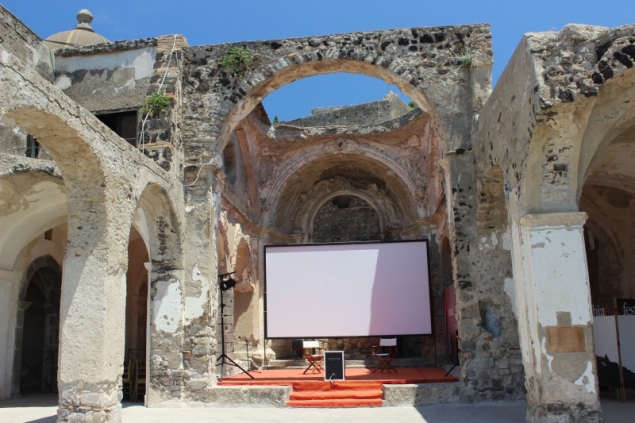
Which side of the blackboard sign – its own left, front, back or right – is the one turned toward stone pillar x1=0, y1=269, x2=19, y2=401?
right

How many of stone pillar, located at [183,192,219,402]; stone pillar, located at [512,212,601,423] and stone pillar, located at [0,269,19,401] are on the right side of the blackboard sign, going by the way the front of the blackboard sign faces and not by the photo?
2

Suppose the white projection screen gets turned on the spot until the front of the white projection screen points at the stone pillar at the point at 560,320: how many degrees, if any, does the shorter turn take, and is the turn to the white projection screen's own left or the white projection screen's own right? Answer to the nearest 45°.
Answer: approximately 45° to the white projection screen's own left

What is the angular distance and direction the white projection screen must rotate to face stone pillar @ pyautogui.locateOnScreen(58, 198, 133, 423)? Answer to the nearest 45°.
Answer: approximately 45° to its right

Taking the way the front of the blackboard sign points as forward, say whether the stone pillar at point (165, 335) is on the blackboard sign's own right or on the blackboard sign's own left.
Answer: on the blackboard sign's own right

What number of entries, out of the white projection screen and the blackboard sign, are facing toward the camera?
2

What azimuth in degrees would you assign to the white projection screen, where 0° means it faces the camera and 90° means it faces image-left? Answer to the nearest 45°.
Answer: approximately 0°

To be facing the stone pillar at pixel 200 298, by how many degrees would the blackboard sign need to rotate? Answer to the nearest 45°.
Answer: approximately 90° to its right
